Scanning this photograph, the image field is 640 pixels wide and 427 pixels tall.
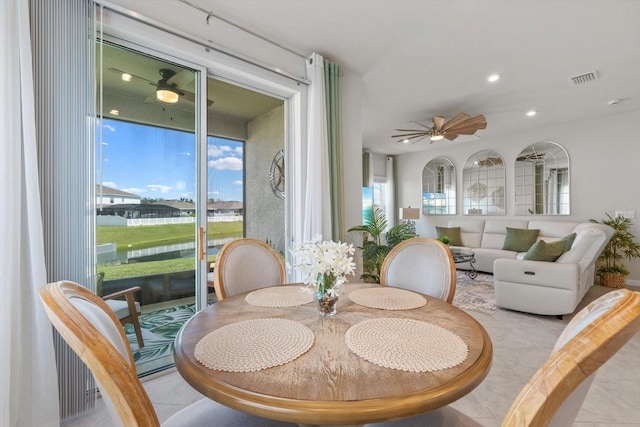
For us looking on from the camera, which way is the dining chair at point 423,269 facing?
facing the viewer and to the left of the viewer

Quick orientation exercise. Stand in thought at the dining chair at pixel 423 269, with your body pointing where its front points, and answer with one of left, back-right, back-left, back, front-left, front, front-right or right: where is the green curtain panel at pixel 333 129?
right

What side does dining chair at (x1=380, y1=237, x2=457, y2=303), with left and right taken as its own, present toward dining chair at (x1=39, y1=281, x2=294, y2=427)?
front

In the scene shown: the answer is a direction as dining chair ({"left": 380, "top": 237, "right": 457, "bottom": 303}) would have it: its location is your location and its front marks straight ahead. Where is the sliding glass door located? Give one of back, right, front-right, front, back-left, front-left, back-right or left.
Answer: front-right

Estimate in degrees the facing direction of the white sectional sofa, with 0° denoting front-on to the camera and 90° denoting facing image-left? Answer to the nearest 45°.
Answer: approximately 45°

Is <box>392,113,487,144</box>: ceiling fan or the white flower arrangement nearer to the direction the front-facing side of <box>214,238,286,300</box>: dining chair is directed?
the white flower arrangement

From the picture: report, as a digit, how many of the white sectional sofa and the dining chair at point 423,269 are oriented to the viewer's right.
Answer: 0

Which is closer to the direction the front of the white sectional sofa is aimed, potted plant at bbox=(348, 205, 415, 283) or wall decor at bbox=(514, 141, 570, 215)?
the potted plant

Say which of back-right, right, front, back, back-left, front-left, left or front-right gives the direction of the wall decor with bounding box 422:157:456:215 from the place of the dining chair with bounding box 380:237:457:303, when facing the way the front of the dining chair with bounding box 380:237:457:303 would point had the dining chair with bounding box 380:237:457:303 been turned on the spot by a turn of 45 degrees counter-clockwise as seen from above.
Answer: back

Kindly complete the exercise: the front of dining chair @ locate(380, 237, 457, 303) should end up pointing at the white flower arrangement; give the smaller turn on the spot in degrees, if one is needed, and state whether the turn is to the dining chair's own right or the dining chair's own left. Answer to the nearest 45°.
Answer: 0° — it already faces it

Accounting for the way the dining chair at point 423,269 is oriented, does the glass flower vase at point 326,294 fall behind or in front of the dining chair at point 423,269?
in front

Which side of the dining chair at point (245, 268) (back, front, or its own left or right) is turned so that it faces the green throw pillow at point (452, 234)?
left

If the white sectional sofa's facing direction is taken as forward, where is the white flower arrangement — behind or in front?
in front

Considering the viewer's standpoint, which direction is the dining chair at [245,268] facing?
facing the viewer and to the right of the viewer

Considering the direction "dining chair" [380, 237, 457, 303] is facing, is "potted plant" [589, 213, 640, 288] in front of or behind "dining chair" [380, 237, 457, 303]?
behind
